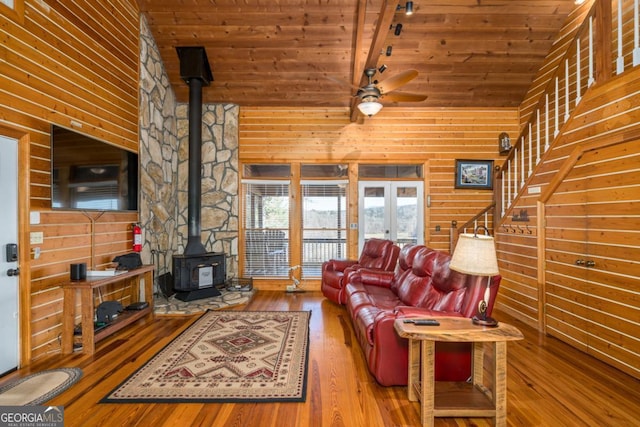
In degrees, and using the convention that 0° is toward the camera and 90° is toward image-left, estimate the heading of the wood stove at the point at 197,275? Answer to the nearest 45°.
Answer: approximately 315°

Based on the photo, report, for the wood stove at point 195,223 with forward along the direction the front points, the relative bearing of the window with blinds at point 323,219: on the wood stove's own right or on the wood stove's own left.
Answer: on the wood stove's own left

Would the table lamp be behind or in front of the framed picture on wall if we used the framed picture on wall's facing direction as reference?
in front

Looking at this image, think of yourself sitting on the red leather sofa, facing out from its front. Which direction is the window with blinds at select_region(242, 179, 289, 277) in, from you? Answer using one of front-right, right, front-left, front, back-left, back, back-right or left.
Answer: front-right

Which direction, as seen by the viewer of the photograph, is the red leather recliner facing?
facing the viewer and to the left of the viewer

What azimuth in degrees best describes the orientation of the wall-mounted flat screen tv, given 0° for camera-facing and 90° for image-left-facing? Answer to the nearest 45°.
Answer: approximately 315°

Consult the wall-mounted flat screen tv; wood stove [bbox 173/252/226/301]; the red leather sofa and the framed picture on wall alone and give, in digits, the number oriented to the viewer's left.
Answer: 1

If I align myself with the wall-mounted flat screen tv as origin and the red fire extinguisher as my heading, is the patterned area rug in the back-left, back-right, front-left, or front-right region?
back-right

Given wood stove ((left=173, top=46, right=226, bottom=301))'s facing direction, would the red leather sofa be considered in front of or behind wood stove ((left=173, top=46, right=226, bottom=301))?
in front

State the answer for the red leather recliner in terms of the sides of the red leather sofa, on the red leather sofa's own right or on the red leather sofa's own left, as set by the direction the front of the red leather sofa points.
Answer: on the red leather sofa's own right

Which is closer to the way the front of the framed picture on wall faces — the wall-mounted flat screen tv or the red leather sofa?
the red leather sofa

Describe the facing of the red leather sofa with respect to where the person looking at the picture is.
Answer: facing to the left of the viewer

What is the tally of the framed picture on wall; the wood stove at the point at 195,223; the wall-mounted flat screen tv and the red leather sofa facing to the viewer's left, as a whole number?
1

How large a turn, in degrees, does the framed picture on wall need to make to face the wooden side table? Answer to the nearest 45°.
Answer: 0° — it already faces it

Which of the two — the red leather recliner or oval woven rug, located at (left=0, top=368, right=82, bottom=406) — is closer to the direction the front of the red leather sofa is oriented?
the oval woven rug

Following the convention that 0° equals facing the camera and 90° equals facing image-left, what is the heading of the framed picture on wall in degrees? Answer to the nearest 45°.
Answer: approximately 0°
